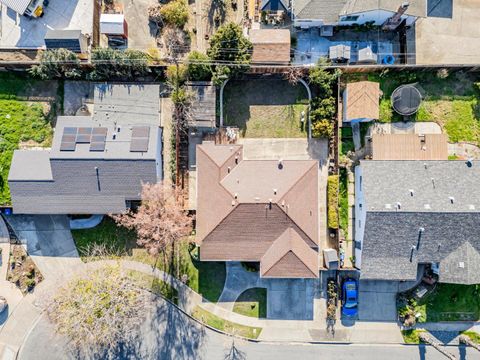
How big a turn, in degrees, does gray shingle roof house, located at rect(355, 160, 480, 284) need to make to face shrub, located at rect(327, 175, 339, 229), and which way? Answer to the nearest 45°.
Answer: approximately 90° to its right

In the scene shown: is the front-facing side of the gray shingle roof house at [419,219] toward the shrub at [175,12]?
no

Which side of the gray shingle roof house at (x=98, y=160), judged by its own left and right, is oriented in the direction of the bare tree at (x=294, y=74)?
left

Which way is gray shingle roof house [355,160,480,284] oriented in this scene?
toward the camera
